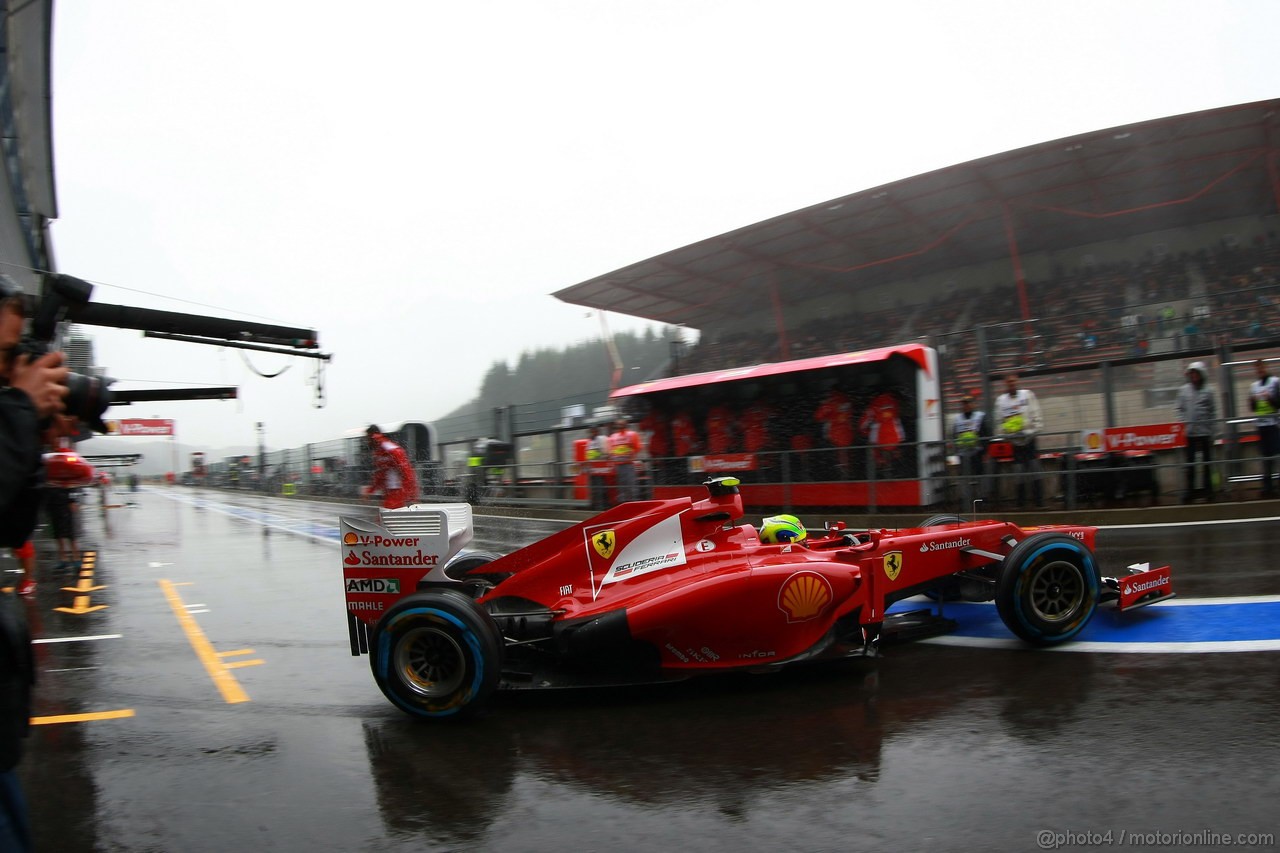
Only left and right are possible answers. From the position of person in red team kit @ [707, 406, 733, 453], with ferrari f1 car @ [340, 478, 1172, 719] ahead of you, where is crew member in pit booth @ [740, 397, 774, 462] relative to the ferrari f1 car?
left

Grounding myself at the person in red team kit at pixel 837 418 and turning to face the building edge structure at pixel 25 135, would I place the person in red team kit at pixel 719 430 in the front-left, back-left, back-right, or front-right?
front-right

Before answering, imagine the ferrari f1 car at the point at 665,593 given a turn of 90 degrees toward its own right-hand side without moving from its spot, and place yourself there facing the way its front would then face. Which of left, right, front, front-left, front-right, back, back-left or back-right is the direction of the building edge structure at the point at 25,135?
back-right

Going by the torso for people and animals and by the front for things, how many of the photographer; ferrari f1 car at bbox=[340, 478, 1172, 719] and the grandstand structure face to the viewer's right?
2

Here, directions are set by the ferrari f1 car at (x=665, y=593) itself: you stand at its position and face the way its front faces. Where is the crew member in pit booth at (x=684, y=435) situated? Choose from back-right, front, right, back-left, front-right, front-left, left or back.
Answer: left

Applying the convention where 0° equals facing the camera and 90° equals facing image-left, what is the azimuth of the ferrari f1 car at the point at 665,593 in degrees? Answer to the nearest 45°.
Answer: approximately 270°

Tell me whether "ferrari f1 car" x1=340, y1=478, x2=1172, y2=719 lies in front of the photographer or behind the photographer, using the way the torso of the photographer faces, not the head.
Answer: in front

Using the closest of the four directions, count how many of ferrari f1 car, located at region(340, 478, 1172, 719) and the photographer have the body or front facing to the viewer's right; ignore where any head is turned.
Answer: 2

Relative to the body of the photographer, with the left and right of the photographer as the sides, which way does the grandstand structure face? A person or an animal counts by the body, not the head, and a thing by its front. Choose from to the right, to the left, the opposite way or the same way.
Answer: the opposite way

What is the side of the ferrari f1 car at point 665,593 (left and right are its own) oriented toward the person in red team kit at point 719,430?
left

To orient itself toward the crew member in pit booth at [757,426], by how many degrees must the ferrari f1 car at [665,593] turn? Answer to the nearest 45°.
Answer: approximately 90° to its left

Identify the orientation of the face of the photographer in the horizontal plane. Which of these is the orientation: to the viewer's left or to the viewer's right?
to the viewer's right

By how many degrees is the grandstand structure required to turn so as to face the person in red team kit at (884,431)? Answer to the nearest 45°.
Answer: approximately 45° to its left

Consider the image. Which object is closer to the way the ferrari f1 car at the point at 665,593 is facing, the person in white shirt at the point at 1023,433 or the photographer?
the person in white shirt

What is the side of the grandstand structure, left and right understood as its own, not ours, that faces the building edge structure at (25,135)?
front

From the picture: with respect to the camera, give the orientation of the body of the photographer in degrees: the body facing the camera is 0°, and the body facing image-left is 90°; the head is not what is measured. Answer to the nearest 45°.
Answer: approximately 270°

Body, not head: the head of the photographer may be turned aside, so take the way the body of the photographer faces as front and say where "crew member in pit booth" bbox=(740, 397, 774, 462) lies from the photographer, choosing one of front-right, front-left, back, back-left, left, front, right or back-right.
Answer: front-left

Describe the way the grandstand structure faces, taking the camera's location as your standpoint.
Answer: facing the viewer and to the left of the viewer
